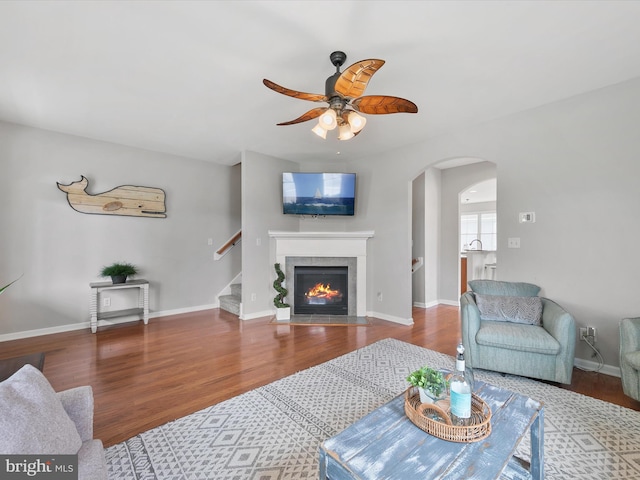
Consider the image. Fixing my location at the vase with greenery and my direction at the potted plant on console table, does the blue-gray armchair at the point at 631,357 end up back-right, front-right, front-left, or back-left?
back-right

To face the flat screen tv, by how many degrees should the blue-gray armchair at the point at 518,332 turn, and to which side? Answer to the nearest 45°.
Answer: approximately 90° to its right

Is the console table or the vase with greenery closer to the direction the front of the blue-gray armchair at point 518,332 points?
the vase with greenery

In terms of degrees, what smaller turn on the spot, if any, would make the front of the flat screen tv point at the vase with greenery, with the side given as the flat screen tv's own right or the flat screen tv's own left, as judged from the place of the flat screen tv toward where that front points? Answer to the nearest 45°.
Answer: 0° — it already faces it

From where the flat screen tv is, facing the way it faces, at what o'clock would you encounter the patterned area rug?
The patterned area rug is roughly at 12 o'clock from the flat screen tv.

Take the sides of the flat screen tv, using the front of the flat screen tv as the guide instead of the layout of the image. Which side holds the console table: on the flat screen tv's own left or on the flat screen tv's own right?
on the flat screen tv's own right

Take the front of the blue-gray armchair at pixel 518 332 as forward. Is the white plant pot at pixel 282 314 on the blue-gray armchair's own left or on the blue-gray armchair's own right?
on the blue-gray armchair's own right

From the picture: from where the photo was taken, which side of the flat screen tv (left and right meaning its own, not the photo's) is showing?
front

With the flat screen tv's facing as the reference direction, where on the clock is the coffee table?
The coffee table is roughly at 12 o'clock from the flat screen tv.

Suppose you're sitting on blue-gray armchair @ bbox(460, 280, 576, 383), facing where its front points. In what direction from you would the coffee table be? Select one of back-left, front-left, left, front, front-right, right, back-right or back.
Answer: front

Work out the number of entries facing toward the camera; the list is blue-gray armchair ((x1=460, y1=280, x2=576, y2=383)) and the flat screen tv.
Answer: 2

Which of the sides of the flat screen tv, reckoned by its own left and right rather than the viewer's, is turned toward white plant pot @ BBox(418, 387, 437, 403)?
front
